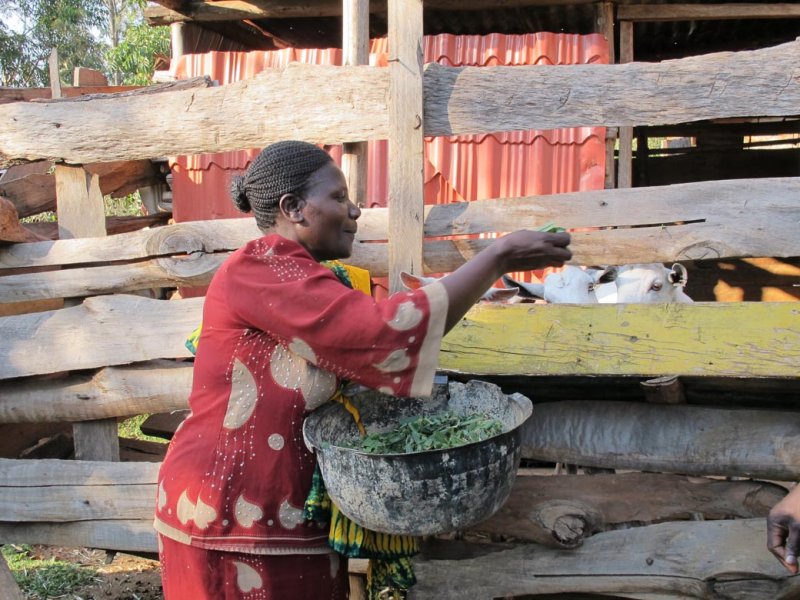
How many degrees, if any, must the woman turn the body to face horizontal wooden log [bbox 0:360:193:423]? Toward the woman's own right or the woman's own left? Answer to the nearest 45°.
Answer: approximately 135° to the woman's own left

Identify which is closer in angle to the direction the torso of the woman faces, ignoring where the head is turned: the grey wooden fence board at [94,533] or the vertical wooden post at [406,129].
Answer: the vertical wooden post

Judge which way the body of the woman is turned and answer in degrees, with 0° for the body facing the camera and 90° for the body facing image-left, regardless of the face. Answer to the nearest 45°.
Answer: approximately 270°

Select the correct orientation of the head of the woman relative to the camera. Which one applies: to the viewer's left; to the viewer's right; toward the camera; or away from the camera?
to the viewer's right

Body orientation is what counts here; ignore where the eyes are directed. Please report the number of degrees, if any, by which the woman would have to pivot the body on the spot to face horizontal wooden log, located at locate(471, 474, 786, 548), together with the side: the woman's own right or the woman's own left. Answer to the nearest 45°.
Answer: approximately 45° to the woman's own left

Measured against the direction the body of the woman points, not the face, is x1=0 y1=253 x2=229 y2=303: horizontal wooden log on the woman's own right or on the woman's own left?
on the woman's own left

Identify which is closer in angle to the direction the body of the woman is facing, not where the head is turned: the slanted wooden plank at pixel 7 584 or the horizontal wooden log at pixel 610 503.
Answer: the horizontal wooden log

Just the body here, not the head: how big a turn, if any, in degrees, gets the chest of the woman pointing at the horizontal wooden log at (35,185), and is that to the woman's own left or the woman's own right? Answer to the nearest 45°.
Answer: approximately 135° to the woman's own left

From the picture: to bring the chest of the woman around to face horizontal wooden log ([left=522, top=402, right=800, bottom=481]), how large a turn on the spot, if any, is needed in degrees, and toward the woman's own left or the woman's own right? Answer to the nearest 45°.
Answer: approximately 45° to the woman's own left
